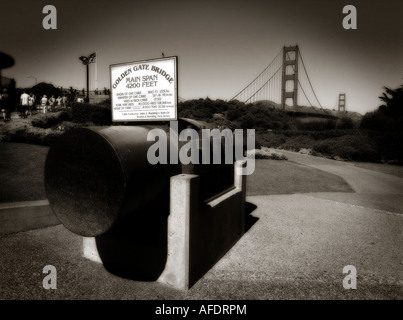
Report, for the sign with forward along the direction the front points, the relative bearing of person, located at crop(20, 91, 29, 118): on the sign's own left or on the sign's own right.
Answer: on the sign's own right

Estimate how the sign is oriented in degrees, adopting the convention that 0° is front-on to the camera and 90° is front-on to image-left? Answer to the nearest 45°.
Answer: approximately 45°

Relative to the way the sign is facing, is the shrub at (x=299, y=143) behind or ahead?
behind

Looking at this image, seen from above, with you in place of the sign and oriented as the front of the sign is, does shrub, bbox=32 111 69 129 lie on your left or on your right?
on your right

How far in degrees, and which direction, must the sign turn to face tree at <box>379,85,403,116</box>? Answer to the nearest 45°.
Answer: approximately 180°

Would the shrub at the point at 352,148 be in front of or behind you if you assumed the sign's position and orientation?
behind

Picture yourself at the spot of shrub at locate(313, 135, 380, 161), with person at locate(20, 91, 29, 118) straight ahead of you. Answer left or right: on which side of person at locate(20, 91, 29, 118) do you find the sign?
left
